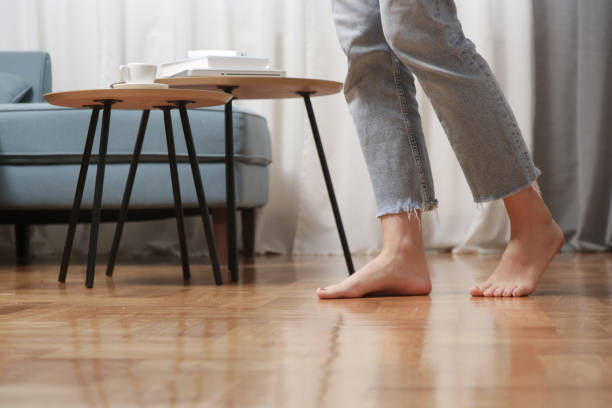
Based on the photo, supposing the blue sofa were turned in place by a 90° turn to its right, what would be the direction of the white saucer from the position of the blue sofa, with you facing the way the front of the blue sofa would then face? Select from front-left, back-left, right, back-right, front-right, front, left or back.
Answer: left

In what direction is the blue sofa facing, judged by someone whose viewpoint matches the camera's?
facing the viewer
